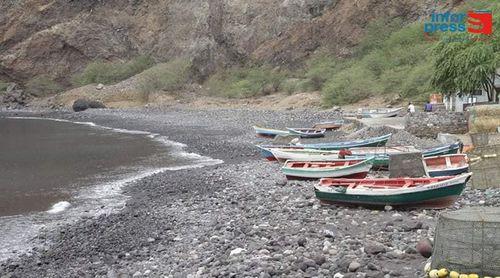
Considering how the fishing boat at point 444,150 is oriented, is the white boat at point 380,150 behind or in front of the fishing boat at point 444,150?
behind

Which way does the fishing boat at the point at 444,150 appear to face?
to the viewer's right

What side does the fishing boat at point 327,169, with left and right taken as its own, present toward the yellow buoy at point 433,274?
right

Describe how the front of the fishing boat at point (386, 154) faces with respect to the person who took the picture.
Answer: facing to the right of the viewer

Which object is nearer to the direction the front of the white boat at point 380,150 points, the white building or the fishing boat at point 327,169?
the white building

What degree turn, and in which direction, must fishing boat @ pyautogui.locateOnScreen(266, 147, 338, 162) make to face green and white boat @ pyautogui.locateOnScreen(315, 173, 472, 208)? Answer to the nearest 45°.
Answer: approximately 90° to its left

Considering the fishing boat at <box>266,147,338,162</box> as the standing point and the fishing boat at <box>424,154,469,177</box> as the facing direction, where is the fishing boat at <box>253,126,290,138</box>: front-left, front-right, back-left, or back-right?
back-left

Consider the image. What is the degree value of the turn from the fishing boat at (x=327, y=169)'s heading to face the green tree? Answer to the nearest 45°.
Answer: approximately 45° to its left
